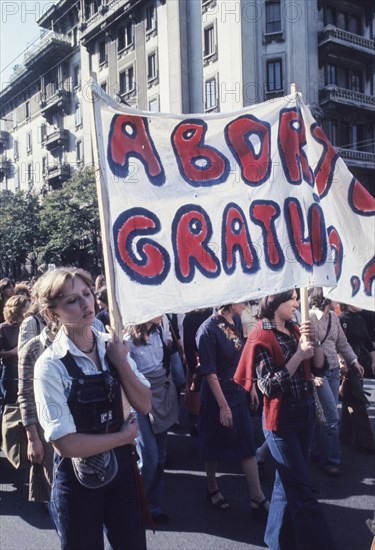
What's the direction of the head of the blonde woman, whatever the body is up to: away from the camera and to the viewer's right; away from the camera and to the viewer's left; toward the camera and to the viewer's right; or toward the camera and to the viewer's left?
toward the camera and to the viewer's right

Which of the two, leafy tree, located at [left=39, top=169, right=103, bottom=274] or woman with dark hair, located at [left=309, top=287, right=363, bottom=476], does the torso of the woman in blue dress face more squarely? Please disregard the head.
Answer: the woman with dark hair

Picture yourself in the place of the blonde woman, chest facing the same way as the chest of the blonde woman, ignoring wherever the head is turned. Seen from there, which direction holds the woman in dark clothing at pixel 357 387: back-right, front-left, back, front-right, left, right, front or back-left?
left

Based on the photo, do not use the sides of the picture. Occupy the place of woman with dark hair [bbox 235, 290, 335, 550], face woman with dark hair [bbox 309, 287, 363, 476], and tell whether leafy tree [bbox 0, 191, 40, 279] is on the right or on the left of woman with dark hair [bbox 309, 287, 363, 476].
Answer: left

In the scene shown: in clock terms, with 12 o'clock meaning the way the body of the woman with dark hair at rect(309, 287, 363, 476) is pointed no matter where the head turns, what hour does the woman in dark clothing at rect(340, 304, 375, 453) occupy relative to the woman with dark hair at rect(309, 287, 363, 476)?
the woman in dark clothing at rect(340, 304, 375, 453) is roughly at 8 o'clock from the woman with dark hair at rect(309, 287, 363, 476).

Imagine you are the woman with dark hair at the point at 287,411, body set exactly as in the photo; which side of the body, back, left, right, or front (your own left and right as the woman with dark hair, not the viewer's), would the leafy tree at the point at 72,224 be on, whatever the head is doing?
back

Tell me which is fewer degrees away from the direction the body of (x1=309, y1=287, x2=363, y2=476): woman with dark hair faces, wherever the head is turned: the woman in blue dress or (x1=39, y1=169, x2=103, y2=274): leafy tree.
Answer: the woman in blue dress

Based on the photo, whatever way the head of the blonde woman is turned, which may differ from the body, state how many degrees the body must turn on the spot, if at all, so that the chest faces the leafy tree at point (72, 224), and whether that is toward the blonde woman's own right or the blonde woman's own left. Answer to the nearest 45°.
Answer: approximately 135° to the blonde woman's own left

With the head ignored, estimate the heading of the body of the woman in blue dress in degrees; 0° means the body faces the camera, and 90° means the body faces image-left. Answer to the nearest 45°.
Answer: approximately 315°

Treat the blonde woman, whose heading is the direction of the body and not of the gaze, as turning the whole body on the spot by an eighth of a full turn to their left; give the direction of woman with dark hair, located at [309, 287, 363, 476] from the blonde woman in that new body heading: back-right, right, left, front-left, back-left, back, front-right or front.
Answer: front-left

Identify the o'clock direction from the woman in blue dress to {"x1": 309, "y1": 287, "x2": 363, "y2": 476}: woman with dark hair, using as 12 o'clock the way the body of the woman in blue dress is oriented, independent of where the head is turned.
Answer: The woman with dark hair is roughly at 9 o'clock from the woman in blue dress.
